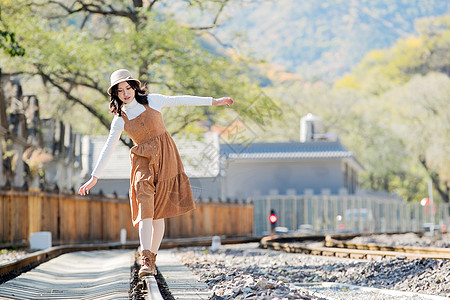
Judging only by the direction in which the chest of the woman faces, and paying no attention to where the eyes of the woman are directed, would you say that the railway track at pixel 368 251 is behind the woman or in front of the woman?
behind

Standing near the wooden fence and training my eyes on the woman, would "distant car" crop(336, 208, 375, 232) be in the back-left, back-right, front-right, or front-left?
back-left

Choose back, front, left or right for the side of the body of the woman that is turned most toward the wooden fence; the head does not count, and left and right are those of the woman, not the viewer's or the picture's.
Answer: back

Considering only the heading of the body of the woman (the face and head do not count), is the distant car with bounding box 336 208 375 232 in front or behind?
behind

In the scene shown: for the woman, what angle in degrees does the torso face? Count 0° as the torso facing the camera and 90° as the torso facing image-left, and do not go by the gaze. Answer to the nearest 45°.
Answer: approximately 0°
